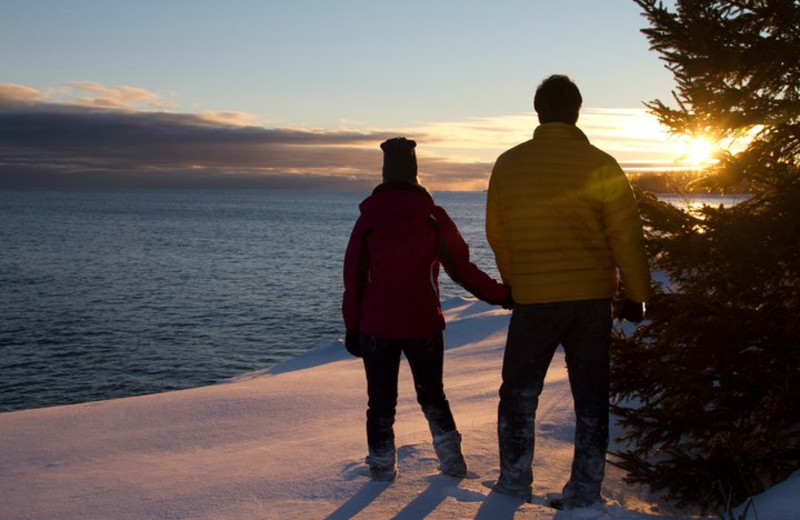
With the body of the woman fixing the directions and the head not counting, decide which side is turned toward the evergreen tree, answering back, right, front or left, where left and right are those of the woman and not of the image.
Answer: right

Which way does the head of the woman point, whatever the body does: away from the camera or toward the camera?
away from the camera

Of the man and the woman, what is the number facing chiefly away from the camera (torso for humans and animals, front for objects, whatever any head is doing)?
2

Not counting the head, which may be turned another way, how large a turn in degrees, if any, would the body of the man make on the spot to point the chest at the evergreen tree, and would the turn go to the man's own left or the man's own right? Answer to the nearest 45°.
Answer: approximately 45° to the man's own right

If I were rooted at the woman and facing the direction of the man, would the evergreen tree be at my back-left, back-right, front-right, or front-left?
front-left

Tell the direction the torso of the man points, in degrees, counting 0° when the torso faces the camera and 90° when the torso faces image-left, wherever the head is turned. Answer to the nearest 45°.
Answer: approximately 180°

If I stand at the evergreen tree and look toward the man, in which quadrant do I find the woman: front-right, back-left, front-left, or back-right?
front-right

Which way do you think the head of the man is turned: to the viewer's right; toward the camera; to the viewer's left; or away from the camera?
away from the camera

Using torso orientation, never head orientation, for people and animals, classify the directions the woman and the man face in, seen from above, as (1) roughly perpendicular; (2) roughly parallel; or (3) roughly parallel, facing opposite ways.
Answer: roughly parallel

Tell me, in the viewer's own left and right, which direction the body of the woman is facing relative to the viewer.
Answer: facing away from the viewer

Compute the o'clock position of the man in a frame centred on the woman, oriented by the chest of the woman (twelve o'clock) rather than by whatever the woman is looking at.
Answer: The man is roughly at 4 o'clock from the woman.

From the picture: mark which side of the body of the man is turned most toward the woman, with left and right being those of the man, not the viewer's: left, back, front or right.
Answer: left
